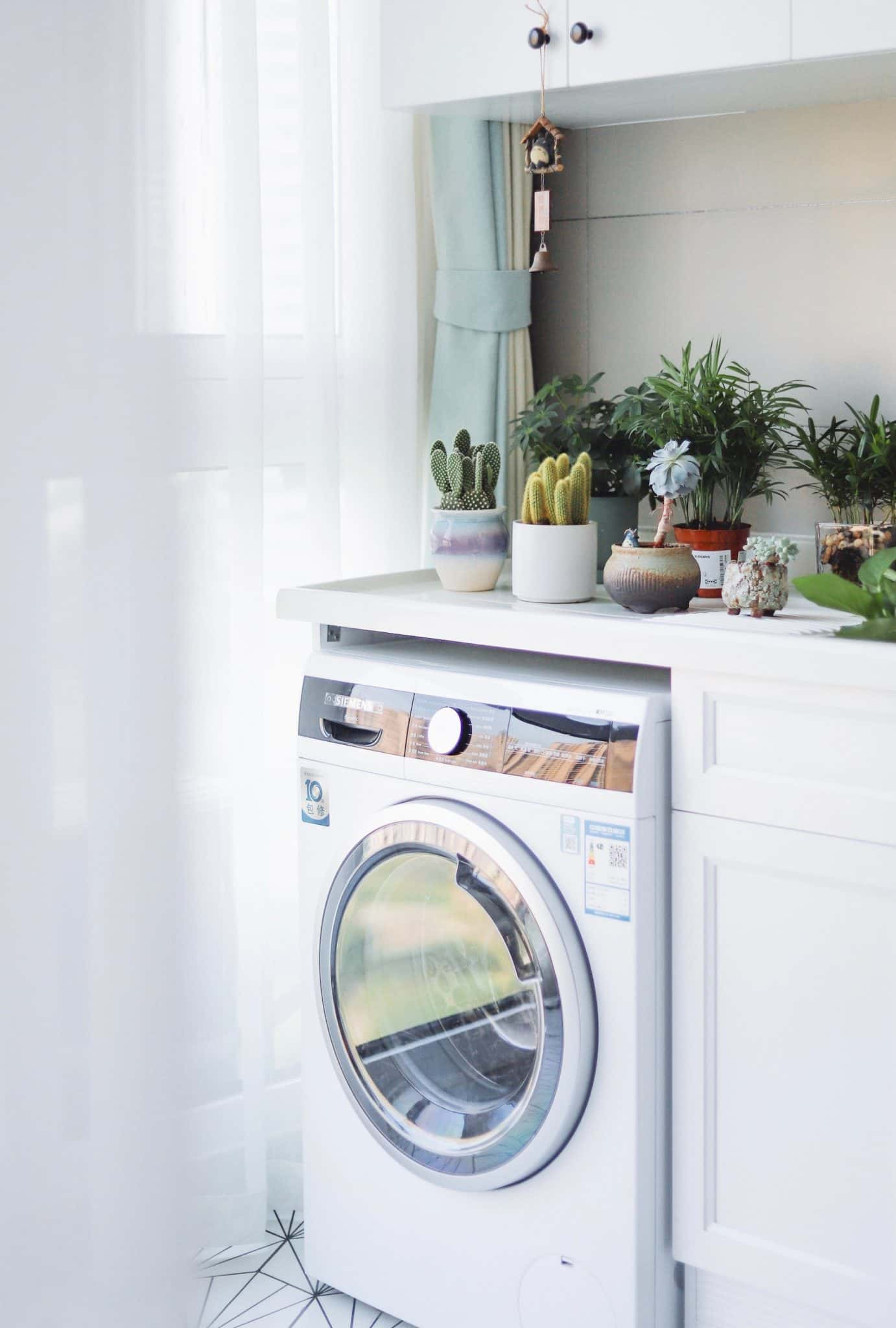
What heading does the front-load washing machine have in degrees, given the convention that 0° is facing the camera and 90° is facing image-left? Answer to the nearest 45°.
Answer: approximately 45°
